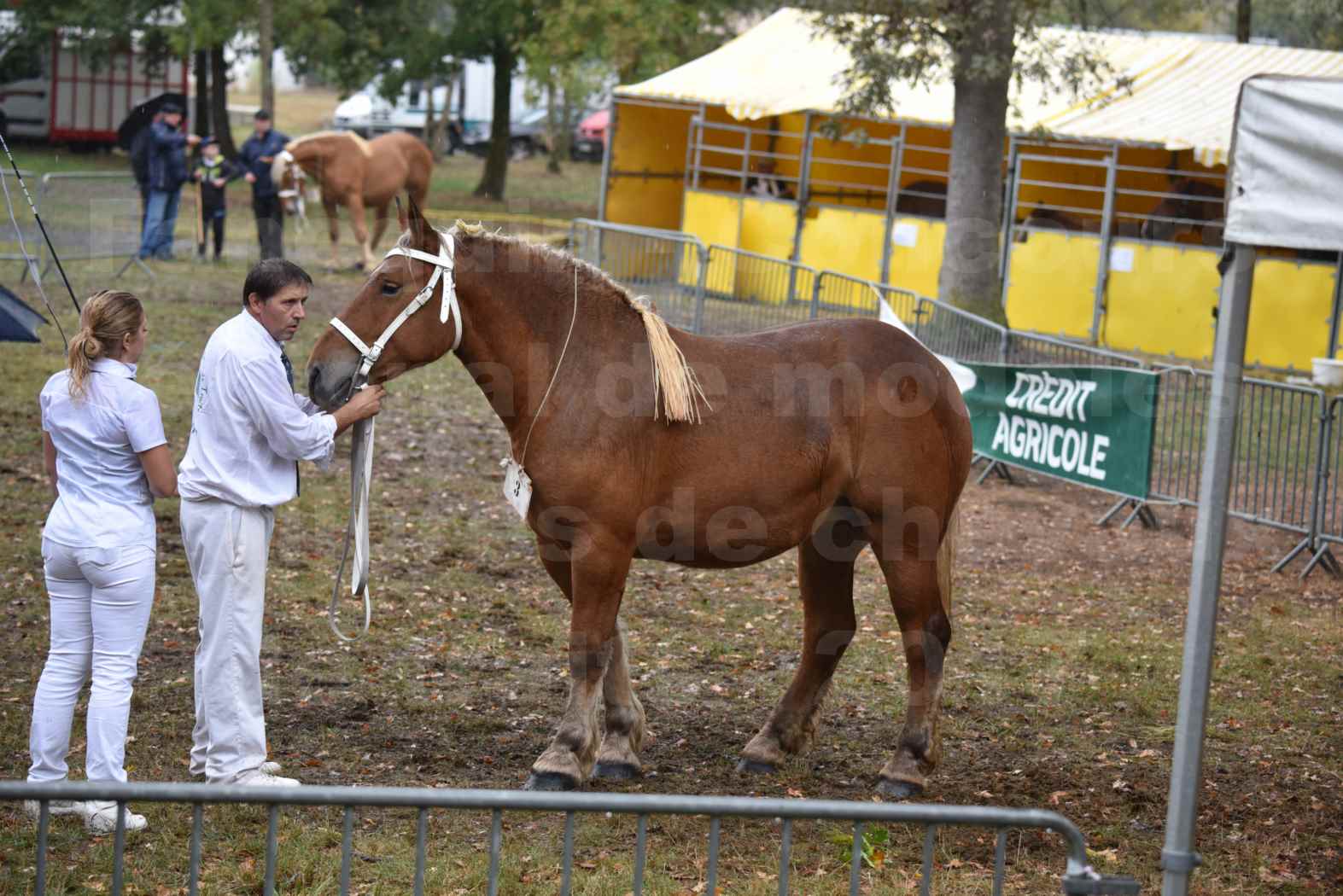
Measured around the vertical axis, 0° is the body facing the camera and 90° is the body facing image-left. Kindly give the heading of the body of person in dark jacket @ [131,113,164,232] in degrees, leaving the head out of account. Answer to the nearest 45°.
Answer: approximately 270°

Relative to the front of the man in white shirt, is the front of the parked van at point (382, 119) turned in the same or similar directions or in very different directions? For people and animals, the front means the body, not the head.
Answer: very different directions

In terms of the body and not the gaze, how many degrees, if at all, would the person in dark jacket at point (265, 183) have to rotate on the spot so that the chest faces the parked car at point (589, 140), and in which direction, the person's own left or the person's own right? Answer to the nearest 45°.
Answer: approximately 180°

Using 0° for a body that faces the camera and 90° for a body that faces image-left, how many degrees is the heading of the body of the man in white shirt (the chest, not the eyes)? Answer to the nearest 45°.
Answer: approximately 270°

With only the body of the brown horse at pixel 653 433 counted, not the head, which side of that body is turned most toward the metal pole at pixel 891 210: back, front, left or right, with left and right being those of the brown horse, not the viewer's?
right

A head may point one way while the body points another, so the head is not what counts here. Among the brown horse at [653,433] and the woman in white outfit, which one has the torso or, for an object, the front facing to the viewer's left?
the brown horse

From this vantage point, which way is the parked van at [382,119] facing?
to the viewer's left

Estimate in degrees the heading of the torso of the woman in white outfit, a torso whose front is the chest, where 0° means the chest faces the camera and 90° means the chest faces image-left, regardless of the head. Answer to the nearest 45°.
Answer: approximately 225°

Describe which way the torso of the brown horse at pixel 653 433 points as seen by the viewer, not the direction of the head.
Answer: to the viewer's left

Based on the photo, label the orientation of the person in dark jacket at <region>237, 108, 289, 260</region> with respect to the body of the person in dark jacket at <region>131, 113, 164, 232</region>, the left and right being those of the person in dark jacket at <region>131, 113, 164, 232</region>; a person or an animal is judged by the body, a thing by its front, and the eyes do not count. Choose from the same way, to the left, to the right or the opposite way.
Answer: to the right
